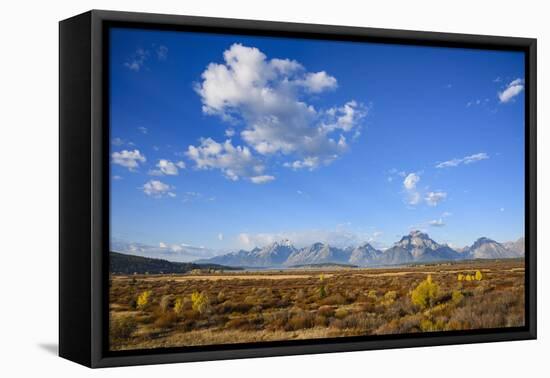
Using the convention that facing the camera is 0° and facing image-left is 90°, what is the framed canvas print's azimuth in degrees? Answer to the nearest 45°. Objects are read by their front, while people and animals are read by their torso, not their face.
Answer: approximately 315°
